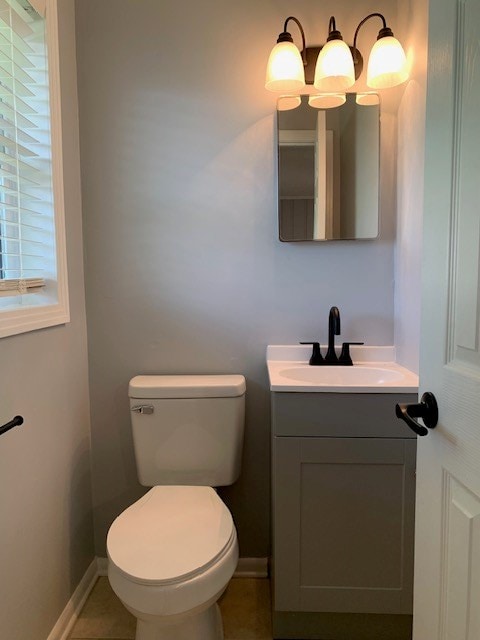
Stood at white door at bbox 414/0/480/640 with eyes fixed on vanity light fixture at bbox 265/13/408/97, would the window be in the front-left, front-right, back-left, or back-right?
front-left

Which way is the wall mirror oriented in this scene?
toward the camera

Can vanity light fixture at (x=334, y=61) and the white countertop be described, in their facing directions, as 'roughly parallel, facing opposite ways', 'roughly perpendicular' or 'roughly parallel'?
roughly parallel

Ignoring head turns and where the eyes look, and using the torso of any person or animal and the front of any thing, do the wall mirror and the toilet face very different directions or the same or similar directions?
same or similar directions

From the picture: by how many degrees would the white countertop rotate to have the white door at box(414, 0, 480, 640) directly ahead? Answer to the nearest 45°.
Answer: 0° — it already faces it

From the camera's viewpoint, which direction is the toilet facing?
toward the camera

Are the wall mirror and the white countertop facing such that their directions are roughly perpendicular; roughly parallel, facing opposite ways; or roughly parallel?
roughly parallel

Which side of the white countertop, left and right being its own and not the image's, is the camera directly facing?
front
